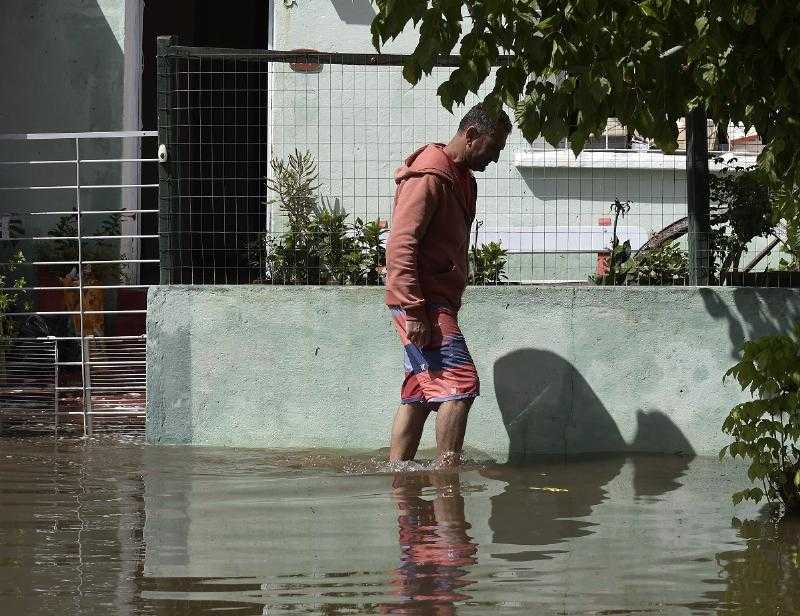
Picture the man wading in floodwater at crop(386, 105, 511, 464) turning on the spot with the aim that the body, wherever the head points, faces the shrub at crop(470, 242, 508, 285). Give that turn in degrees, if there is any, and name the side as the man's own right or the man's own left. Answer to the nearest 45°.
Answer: approximately 90° to the man's own left

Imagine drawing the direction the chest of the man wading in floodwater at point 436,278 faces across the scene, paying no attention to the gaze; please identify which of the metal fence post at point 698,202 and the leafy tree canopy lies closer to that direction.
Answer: the metal fence post

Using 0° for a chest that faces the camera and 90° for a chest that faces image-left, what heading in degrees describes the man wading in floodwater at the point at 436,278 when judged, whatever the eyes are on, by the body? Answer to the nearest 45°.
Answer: approximately 270°

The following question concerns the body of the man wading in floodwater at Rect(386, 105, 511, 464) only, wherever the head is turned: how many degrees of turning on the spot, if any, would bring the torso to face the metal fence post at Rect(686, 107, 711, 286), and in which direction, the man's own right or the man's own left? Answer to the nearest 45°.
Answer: approximately 45° to the man's own left

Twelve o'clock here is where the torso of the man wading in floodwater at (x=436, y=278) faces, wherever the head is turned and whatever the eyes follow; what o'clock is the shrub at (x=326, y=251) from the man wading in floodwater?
The shrub is roughly at 8 o'clock from the man wading in floodwater.

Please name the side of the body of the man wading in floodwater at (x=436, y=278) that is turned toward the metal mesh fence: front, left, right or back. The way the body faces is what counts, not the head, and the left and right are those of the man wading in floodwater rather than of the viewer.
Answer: left

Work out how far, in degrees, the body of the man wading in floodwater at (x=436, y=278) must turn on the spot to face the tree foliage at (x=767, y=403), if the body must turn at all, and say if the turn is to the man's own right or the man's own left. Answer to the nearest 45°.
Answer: approximately 45° to the man's own right

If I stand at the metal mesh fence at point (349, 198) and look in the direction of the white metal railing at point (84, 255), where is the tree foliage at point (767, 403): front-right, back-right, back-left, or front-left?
back-left
